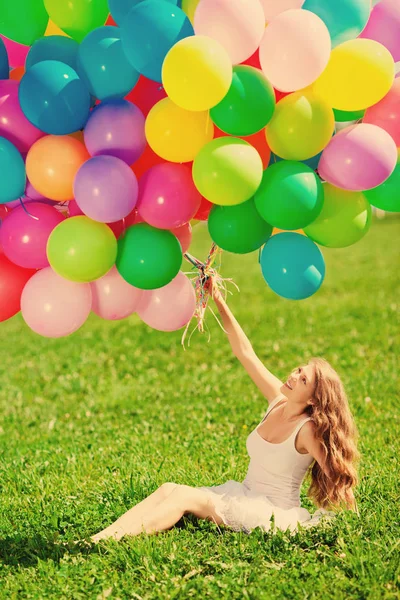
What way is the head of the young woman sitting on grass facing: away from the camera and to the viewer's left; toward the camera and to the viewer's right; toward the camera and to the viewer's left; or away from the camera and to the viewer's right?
toward the camera and to the viewer's left

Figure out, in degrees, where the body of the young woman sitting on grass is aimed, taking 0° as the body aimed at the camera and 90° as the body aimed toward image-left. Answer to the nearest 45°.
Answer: approximately 45°
